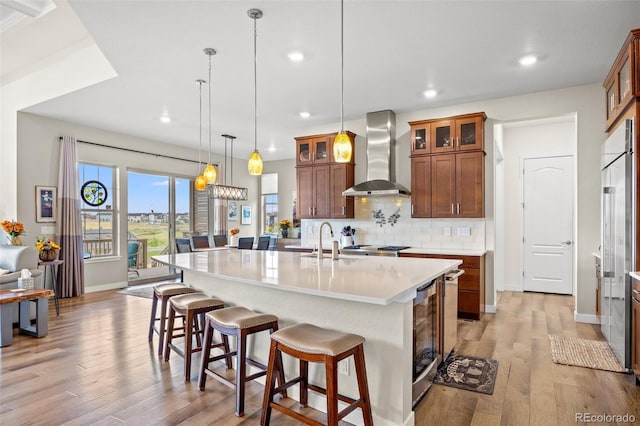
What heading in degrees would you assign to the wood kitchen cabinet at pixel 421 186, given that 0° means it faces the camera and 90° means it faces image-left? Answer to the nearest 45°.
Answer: approximately 0°

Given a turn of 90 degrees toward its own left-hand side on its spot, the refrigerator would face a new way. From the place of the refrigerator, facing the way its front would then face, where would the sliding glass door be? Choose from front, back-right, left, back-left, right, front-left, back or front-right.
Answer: right

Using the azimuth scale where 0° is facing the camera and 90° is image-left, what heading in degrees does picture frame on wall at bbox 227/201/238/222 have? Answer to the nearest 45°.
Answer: approximately 315°

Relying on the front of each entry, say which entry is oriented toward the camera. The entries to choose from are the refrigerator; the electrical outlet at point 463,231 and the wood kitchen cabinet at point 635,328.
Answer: the electrical outlet

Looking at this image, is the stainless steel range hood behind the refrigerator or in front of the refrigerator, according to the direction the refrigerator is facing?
in front

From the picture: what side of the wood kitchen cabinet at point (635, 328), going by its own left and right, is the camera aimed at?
left

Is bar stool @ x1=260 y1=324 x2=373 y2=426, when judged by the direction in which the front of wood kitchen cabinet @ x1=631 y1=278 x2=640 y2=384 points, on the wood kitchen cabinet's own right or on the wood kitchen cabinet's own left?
on the wood kitchen cabinet's own left

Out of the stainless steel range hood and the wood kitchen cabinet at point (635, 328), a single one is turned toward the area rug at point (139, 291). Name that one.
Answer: the wood kitchen cabinet

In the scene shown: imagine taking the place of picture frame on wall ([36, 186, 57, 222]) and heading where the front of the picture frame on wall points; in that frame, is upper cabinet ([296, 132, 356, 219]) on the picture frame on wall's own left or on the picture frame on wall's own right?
on the picture frame on wall's own left

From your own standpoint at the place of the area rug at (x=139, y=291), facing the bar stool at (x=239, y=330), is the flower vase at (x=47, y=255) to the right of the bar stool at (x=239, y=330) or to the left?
right

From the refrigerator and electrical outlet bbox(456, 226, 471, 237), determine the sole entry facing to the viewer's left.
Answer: the refrigerator

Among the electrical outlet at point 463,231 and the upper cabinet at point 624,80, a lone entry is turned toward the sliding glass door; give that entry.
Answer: the upper cabinet

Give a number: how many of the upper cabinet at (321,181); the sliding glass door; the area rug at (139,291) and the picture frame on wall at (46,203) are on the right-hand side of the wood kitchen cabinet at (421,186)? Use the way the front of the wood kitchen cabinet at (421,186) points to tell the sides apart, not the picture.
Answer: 4

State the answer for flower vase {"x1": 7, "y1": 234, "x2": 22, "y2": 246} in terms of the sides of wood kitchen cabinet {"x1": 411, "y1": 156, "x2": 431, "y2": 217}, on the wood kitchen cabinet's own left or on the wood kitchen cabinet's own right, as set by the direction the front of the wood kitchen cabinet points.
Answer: on the wood kitchen cabinet's own right

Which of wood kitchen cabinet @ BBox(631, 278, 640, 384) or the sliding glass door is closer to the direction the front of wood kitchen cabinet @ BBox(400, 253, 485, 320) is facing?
the wood kitchen cabinet
